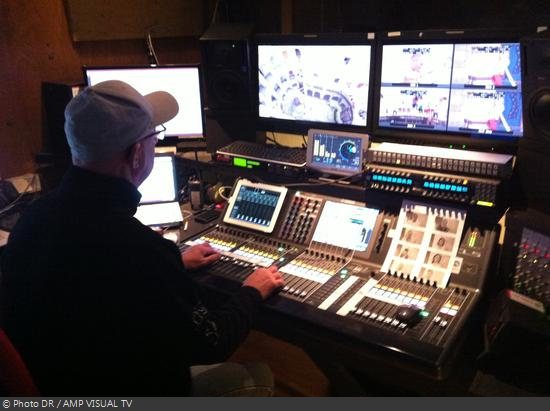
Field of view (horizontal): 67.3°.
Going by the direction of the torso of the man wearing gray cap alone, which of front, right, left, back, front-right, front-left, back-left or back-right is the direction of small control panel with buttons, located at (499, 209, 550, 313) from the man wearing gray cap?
front-right

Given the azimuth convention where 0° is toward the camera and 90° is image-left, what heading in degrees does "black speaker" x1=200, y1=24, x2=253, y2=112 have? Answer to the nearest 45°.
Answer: approximately 0°

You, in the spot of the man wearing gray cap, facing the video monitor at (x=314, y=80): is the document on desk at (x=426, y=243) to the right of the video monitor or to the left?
right

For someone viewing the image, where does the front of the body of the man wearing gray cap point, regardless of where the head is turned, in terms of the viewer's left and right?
facing away from the viewer and to the right of the viewer

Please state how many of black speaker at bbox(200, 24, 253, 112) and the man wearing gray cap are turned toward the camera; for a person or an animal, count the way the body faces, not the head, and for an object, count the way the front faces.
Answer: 1

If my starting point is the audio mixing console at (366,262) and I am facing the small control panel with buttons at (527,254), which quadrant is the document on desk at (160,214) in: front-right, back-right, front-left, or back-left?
back-left

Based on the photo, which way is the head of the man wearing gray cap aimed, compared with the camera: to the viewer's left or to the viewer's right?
to the viewer's right

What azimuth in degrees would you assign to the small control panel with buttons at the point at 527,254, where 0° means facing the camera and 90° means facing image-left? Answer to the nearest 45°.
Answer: approximately 45°

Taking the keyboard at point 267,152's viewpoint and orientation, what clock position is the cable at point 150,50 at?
The cable is roughly at 3 o'clock from the keyboard.

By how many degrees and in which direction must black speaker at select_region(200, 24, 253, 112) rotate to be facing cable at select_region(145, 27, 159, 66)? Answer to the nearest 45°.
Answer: approximately 135° to its right

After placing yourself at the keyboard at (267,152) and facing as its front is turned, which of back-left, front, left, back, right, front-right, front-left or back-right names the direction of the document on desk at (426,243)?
left

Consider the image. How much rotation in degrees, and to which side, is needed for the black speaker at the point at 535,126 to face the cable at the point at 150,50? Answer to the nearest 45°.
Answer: approximately 45° to its right

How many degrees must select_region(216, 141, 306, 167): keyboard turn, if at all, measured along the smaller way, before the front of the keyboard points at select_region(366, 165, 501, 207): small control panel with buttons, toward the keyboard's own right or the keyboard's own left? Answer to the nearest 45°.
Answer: approximately 90° to the keyboard's own left
